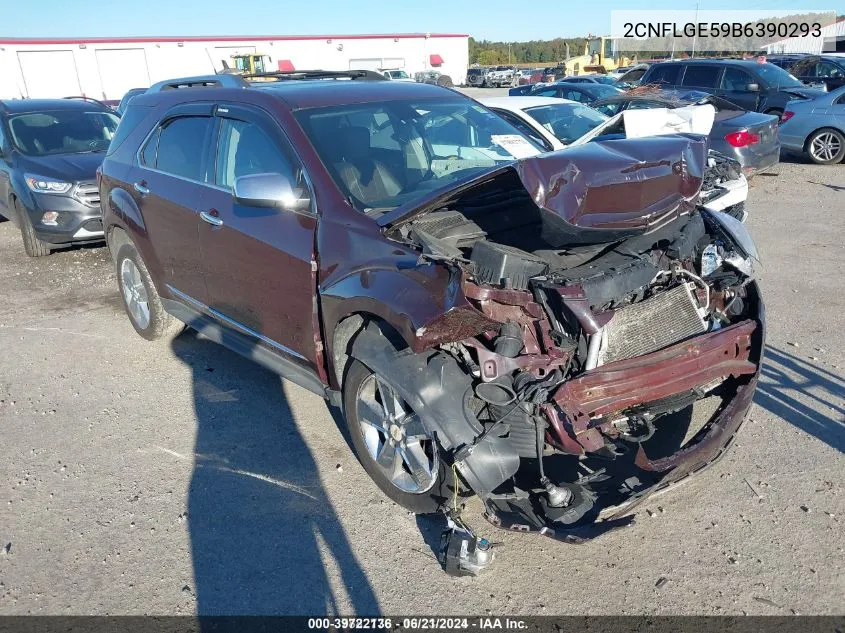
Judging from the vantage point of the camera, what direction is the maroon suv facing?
facing the viewer and to the right of the viewer

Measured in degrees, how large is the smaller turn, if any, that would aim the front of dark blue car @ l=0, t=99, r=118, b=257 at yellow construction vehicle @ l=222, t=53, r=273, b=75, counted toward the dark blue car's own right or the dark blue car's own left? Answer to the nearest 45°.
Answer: approximately 135° to the dark blue car's own left

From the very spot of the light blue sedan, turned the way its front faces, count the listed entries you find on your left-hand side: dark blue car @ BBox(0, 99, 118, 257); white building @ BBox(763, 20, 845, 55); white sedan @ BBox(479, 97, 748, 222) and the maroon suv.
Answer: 1

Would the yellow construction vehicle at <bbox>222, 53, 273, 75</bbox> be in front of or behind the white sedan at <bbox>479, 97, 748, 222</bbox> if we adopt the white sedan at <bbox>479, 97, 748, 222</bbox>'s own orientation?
behind
